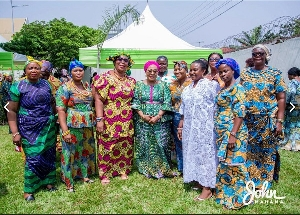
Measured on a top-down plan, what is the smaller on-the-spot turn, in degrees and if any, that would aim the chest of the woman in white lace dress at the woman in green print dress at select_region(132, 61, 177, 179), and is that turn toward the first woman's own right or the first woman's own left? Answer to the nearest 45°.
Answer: approximately 90° to the first woman's own right

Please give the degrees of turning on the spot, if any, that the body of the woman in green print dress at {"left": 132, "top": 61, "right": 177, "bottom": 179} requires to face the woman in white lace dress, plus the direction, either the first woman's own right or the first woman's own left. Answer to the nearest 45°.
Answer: approximately 45° to the first woman's own left

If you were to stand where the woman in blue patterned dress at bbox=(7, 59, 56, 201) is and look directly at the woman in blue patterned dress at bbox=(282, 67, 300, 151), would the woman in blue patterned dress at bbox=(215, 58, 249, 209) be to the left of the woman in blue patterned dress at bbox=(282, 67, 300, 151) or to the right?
right

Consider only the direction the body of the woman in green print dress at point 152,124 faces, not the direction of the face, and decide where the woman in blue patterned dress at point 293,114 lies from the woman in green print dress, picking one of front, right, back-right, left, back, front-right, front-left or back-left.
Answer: back-left

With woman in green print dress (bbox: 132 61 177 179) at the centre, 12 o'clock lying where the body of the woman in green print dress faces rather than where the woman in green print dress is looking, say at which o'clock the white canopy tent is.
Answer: The white canopy tent is roughly at 6 o'clock from the woman in green print dress.

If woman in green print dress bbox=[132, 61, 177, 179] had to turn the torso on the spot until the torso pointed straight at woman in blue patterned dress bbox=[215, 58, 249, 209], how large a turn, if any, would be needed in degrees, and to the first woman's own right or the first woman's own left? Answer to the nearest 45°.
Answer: approximately 45° to the first woman's own left

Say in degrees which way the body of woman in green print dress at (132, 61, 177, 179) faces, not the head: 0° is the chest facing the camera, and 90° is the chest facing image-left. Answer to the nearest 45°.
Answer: approximately 0°
